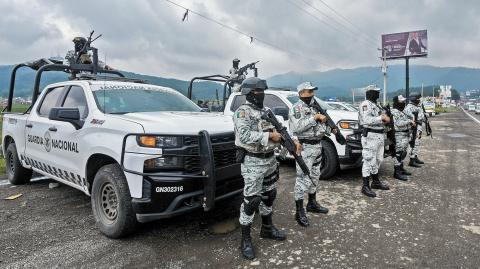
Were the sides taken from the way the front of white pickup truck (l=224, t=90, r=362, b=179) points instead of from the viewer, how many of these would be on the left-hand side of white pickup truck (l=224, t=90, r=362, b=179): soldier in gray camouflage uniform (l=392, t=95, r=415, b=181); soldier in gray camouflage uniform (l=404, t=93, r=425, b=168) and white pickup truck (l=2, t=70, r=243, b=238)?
2

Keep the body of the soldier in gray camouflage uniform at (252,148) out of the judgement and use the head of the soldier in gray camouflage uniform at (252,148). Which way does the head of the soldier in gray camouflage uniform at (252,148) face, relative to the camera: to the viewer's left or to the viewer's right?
to the viewer's right

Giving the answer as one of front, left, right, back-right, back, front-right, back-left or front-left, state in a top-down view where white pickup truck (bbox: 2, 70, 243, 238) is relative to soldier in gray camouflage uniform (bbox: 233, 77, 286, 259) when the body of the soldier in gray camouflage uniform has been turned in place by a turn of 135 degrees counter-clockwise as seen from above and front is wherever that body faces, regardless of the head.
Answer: left

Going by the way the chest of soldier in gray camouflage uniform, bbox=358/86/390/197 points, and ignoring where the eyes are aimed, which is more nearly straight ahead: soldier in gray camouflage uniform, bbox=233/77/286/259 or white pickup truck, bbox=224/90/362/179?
the soldier in gray camouflage uniform

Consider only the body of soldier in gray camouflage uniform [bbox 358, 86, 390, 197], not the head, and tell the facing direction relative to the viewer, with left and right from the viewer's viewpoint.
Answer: facing the viewer and to the right of the viewer

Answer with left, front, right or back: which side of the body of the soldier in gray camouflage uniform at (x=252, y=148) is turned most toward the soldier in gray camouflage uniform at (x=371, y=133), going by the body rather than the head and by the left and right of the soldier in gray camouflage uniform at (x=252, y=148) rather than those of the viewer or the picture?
left

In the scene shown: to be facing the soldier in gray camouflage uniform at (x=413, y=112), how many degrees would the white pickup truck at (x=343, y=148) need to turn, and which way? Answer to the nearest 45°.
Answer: approximately 90° to its left

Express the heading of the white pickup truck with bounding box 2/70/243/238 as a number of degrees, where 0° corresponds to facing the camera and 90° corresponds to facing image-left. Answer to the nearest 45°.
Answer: approximately 315°

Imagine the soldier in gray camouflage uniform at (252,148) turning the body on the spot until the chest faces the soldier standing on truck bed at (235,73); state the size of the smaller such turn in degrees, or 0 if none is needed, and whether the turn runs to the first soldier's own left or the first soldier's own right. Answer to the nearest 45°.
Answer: approximately 135° to the first soldier's own left

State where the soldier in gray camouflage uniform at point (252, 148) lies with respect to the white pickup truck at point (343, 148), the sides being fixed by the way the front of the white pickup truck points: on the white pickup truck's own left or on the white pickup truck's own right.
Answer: on the white pickup truck's own right

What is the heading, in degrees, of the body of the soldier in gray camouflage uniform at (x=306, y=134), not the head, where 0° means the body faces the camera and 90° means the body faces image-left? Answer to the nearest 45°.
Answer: approximately 315°
